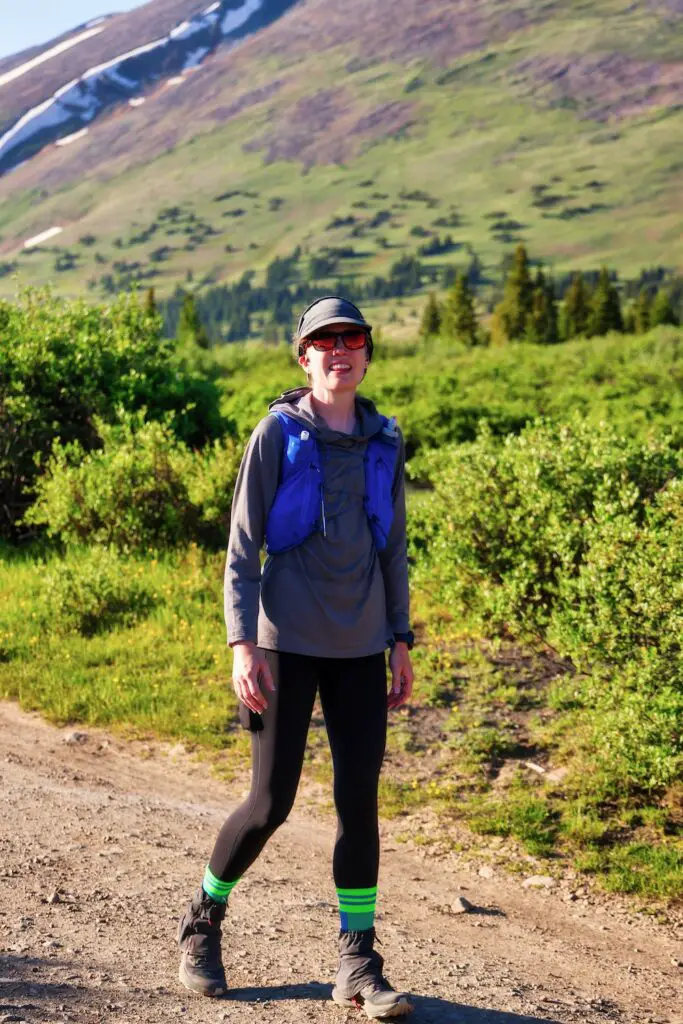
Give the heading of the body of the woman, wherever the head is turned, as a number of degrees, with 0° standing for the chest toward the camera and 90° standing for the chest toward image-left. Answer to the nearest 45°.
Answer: approximately 315°

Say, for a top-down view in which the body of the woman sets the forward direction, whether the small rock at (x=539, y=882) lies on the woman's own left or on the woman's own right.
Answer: on the woman's own left

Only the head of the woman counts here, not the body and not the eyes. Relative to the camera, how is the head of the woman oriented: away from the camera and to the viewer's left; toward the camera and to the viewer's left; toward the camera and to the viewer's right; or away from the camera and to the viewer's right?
toward the camera and to the viewer's right
